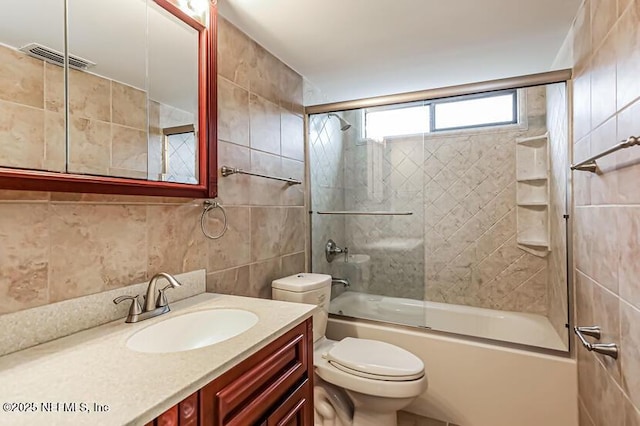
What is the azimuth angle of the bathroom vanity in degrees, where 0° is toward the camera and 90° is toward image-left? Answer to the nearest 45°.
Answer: approximately 315°

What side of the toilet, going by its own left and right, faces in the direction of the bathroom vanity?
right

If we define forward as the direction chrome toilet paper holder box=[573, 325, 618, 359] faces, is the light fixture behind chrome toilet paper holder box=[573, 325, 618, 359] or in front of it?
in front

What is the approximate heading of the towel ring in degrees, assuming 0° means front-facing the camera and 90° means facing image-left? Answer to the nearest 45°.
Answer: approximately 315°

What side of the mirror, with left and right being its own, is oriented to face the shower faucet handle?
left

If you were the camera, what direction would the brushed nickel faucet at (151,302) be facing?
facing the viewer and to the right of the viewer

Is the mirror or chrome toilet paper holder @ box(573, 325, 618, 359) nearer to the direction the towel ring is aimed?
the chrome toilet paper holder

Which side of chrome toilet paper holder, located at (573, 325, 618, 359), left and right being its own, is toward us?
left

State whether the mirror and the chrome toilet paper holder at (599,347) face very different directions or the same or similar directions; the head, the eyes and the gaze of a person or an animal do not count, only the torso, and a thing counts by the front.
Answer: very different directions

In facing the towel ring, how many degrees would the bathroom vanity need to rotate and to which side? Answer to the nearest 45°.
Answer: approximately 135° to its left

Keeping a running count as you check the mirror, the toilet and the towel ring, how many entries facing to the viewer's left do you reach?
0

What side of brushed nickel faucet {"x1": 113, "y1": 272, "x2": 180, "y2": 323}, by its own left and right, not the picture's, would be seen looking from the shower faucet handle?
left

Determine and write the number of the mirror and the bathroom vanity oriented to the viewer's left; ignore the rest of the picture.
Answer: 0

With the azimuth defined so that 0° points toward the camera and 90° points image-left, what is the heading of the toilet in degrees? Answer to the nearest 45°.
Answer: approximately 315°

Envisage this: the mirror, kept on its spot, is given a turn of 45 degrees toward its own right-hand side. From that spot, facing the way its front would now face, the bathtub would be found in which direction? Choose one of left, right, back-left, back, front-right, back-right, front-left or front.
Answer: left

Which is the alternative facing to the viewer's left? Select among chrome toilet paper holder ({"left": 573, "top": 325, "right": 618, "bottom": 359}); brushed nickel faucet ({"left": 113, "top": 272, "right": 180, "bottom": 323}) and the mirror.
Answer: the chrome toilet paper holder

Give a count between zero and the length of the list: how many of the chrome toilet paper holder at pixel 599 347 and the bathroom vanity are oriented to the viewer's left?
1
